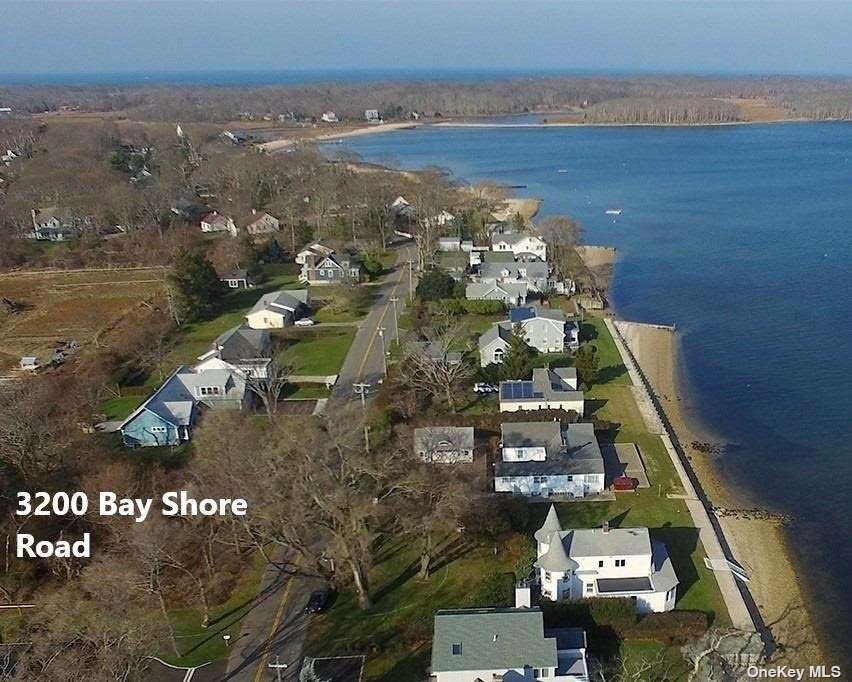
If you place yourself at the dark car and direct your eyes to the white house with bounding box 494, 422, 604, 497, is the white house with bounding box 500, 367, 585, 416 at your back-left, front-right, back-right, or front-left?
front-left

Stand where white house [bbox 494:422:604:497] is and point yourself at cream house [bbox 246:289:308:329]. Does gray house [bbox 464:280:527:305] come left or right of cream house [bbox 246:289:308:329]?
right

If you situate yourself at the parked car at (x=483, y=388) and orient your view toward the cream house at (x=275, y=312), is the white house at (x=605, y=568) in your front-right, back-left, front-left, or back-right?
back-left

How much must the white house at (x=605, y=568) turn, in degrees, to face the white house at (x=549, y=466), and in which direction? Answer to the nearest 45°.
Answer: approximately 90° to its right

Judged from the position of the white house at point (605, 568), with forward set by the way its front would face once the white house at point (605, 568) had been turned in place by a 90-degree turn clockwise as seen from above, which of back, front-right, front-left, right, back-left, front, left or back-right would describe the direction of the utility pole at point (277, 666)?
back-left

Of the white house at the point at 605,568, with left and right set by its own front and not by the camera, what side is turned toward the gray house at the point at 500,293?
right

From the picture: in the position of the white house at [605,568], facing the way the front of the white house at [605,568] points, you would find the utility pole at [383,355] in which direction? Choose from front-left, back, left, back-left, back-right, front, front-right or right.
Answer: front-right

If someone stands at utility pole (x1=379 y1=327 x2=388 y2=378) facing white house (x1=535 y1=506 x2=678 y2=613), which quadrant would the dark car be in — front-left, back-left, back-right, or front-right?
front-right

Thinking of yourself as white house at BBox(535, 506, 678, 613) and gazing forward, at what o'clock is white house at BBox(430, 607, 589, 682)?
white house at BBox(430, 607, 589, 682) is roughly at 10 o'clock from white house at BBox(535, 506, 678, 613).

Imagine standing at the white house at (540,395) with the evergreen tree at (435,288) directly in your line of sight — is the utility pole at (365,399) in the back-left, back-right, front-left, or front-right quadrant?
front-left

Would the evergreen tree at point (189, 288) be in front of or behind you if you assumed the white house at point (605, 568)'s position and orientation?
in front

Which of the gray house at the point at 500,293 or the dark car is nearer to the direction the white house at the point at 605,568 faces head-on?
the dark car

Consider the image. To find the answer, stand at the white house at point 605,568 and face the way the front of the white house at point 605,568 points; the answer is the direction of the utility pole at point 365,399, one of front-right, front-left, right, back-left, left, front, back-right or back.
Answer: front-right

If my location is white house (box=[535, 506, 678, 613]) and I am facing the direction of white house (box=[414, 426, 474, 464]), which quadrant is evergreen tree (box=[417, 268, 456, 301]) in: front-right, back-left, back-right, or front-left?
front-right

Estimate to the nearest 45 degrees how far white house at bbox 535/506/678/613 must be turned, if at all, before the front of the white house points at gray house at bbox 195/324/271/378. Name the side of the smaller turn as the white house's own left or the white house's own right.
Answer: approximately 45° to the white house's own right

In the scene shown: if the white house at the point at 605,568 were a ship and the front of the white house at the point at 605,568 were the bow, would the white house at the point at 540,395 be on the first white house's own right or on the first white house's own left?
on the first white house's own right

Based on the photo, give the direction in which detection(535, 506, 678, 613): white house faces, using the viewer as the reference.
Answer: facing to the left of the viewer
